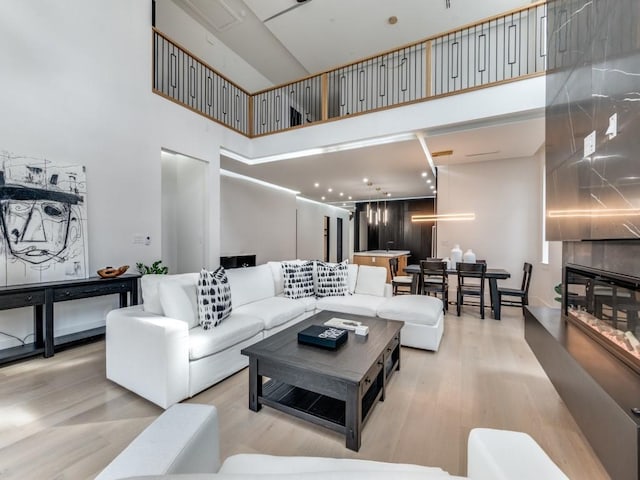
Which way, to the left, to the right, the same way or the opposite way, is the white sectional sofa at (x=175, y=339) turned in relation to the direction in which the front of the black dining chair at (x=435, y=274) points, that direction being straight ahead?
to the right

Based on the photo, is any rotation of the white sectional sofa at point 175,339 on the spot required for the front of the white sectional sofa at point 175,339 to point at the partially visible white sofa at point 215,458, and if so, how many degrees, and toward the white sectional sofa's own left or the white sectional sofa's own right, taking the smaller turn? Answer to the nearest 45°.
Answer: approximately 45° to the white sectional sofa's own right

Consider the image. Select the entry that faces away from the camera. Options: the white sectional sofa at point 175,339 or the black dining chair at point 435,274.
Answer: the black dining chair

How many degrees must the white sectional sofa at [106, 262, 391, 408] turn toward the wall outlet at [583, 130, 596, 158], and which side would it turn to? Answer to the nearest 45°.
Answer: approximately 45° to its left

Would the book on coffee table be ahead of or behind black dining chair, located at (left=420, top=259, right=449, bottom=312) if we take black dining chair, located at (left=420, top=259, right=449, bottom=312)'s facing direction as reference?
behind

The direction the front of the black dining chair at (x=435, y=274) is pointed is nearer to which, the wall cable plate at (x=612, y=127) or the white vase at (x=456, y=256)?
the white vase

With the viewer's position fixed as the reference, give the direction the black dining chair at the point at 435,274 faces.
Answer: facing away from the viewer

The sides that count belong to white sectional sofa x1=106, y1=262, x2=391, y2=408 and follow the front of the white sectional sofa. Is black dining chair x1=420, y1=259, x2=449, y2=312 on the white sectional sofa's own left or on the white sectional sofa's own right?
on the white sectional sofa's own left

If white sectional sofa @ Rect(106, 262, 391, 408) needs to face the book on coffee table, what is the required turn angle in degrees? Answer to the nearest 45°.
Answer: approximately 45° to its left

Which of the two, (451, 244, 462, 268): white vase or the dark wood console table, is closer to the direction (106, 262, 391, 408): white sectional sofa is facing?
the white vase

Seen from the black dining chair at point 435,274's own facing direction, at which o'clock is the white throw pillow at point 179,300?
The white throw pillow is roughly at 7 o'clock from the black dining chair.

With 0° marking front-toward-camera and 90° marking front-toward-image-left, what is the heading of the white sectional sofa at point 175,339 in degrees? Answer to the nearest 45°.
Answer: approximately 315°
